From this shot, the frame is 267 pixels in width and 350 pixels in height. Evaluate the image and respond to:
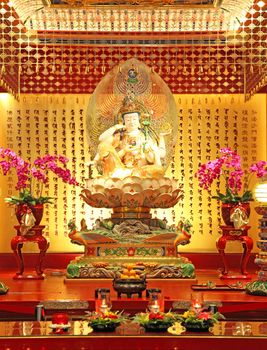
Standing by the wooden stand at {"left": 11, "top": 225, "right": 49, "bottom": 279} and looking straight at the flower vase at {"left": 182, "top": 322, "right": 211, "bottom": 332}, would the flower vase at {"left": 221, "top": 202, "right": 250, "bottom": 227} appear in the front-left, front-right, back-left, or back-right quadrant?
front-left

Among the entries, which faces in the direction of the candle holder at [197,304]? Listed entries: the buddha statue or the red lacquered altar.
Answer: the buddha statue

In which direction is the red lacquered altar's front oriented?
toward the camera

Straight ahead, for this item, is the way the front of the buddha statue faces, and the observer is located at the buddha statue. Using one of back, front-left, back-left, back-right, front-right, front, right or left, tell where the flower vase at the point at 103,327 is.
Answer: front

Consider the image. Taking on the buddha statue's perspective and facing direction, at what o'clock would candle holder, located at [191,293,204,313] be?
The candle holder is roughly at 12 o'clock from the buddha statue.

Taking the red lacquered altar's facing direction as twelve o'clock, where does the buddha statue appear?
The buddha statue is roughly at 6 o'clock from the red lacquered altar.

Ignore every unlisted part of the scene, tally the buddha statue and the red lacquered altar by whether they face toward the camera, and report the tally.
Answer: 2

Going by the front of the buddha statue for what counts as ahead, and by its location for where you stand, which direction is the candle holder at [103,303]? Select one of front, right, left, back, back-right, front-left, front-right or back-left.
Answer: front

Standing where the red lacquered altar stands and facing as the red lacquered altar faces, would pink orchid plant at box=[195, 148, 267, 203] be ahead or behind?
behind

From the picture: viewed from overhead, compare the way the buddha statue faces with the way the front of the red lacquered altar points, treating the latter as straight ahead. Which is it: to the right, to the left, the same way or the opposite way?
the same way

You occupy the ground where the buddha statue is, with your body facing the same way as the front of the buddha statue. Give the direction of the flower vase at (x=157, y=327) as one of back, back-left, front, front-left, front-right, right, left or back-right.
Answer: front

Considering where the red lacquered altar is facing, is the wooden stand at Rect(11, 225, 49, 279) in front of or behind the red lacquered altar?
behind
